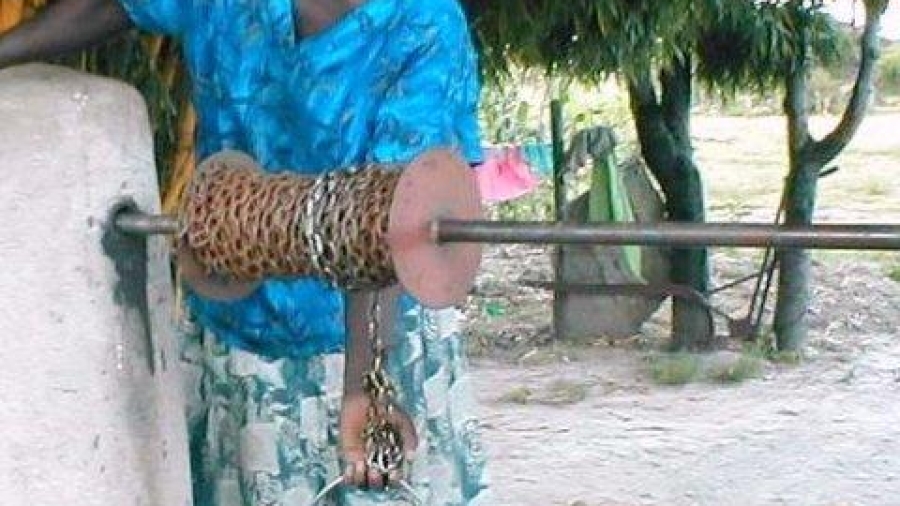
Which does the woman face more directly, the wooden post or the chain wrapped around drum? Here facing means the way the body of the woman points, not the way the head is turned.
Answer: the chain wrapped around drum

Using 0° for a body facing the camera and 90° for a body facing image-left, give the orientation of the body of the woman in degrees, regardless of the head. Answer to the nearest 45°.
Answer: approximately 0°

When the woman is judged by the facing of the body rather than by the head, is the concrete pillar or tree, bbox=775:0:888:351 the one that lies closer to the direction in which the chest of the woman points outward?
the concrete pillar

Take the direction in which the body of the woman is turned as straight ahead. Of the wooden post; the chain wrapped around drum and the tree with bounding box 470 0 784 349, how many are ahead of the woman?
1

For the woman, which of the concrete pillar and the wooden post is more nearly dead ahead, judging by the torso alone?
the concrete pillar

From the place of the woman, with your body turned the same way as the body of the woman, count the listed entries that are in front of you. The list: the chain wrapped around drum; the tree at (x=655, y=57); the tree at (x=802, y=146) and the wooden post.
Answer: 1

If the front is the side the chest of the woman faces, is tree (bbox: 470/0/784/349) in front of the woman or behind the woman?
behind

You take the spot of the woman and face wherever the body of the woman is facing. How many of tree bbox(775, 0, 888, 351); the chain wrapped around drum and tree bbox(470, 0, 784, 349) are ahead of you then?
1

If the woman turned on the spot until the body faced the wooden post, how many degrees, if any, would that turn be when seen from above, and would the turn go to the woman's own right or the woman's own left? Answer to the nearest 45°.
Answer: approximately 180°

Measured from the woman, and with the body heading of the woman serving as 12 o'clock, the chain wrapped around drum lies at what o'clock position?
The chain wrapped around drum is roughly at 12 o'clock from the woman.

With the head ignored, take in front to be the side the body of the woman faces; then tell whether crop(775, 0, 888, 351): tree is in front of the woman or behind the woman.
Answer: behind

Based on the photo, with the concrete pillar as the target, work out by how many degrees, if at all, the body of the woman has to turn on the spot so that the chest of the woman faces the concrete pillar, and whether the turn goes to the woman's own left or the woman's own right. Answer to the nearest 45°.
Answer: approximately 45° to the woman's own right
